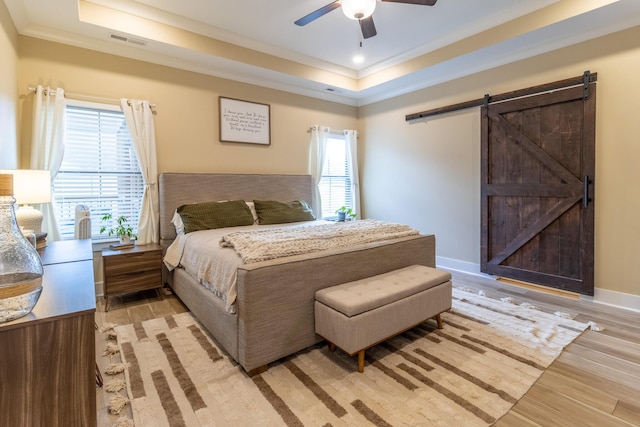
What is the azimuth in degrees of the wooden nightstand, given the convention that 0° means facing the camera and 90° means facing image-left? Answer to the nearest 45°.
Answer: approximately 0°

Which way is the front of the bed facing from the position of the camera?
facing the viewer and to the right of the viewer

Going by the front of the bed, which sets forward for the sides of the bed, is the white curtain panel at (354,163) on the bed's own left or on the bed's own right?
on the bed's own left

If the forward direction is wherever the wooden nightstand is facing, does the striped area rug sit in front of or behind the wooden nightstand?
in front

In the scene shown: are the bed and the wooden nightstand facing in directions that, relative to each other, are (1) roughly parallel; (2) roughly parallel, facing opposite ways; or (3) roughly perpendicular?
roughly parallel

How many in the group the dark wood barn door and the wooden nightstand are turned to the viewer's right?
0

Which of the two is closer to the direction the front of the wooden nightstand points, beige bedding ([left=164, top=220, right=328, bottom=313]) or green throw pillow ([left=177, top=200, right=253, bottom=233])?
the beige bedding

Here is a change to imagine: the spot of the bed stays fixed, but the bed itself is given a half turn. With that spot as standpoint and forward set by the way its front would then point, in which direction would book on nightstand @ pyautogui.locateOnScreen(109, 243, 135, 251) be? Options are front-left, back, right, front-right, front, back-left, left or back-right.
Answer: front

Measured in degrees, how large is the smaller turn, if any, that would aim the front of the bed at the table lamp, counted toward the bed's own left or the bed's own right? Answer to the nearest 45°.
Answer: approximately 135° to the bed's own right

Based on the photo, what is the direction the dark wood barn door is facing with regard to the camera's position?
facing the viewer and to the left of the viewer

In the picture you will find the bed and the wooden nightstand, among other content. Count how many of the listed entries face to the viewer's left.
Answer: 0

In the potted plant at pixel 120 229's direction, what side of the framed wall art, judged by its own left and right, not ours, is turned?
right

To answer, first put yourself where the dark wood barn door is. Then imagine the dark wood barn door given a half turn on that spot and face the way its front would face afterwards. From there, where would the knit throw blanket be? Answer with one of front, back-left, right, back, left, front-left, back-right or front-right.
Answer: back

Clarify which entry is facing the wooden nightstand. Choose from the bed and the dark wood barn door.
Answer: the dark wood barn door
